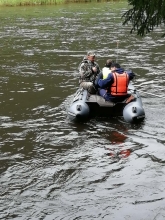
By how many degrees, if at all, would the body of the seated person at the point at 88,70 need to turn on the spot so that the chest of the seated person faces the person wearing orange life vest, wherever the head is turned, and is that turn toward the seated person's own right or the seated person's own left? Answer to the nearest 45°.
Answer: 0° — they already face them

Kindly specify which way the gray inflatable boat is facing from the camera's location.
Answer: facing away from the viewer

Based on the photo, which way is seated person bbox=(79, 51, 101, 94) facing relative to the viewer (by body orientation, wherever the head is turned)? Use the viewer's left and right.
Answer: facing the viewer and to the right of the viewer
